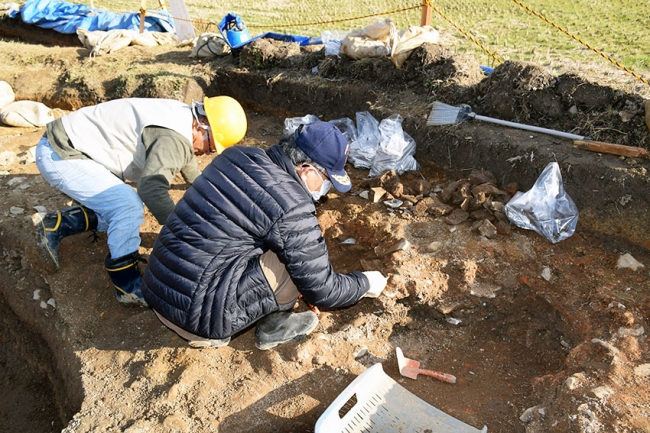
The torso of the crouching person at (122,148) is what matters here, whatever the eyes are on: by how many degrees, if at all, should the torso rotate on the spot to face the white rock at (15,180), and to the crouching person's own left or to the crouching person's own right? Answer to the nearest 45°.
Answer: approximately 135° to the crouching person's own left

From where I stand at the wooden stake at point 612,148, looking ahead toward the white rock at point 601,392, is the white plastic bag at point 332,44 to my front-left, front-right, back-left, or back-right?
back-right

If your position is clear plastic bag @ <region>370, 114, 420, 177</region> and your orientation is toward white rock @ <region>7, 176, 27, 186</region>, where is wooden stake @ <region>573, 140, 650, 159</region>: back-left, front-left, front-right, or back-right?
back-left

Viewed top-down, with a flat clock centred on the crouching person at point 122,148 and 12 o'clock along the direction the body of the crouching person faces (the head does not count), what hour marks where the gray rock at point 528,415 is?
The gray rock is roughly at 2 o'clock from the crouching person.

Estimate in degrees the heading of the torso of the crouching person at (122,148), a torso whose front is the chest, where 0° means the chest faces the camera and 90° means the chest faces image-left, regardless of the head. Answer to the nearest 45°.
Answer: approximately 270°

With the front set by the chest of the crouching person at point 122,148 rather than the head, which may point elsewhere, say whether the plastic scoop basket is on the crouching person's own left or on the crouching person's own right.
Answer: on the crouching person's own right

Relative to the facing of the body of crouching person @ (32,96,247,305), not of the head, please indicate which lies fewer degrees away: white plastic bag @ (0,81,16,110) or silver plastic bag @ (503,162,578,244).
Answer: the silver plastic bag

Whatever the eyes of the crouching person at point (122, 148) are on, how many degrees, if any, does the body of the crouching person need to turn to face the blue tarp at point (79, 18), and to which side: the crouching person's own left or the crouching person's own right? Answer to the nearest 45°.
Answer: approximately 90° to the crouching person's own left

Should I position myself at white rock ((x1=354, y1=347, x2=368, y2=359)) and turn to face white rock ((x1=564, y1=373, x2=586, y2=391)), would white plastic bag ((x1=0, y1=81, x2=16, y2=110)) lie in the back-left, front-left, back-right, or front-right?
back-left

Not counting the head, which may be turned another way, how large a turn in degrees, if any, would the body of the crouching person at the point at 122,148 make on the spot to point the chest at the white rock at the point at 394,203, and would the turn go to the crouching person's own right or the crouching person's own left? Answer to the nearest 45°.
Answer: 0° — they already face it
